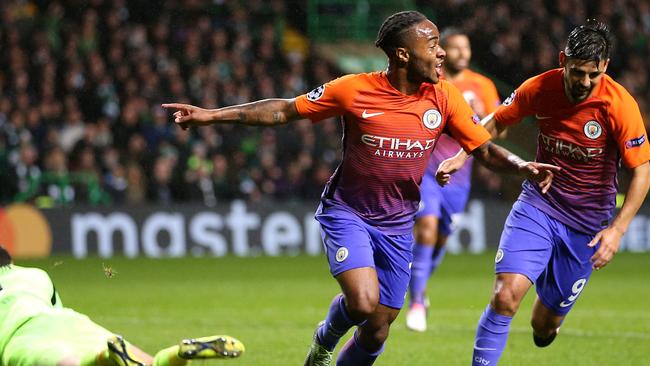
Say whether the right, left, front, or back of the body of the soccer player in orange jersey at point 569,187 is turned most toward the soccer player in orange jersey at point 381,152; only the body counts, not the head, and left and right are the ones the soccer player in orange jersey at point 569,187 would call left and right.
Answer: right

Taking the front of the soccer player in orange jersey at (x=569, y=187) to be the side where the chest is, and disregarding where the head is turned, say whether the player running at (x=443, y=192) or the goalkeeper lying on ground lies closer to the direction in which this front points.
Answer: the goalkeeper lying on ground

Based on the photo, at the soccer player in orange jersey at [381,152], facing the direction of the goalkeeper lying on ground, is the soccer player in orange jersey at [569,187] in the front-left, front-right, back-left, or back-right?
back-left

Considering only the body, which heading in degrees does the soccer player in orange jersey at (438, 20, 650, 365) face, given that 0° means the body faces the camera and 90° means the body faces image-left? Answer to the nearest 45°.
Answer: approximately 0°

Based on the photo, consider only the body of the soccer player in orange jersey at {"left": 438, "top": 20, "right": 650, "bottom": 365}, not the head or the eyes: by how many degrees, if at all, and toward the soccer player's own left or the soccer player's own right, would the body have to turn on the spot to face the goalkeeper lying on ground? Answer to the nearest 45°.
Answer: approximately 45° to the soccer player's own right
